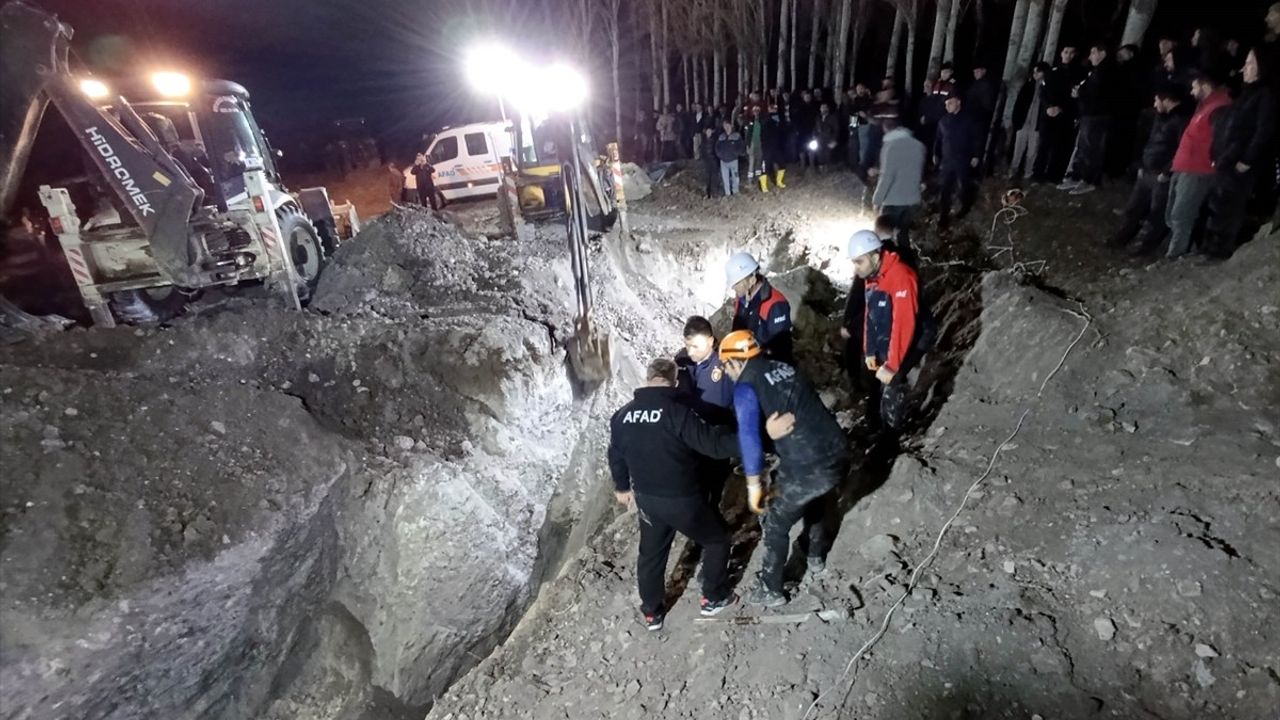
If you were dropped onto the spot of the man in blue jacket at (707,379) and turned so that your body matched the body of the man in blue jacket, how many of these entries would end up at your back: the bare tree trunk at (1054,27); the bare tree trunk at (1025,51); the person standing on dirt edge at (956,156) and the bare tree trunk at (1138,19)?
4

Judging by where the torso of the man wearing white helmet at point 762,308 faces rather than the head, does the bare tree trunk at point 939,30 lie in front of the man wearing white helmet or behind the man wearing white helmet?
behind

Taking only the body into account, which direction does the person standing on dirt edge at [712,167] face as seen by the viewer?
toward the camera

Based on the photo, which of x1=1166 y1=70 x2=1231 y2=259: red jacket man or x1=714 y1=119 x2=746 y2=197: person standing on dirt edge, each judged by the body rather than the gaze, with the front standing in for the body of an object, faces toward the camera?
the person standing on dirt edge

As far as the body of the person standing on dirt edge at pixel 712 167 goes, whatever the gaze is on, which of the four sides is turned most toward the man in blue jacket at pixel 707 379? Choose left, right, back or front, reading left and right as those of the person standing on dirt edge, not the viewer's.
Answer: front

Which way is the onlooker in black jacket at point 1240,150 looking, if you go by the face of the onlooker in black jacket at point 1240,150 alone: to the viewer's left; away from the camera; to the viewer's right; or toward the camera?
to the viewer's left

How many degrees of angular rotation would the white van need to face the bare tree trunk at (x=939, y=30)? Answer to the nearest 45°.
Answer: approximately 180°

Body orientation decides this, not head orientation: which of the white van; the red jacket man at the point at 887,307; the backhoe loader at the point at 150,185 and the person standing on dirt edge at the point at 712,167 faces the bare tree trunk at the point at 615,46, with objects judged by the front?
the backhoe loader

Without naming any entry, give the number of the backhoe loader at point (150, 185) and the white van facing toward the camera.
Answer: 0

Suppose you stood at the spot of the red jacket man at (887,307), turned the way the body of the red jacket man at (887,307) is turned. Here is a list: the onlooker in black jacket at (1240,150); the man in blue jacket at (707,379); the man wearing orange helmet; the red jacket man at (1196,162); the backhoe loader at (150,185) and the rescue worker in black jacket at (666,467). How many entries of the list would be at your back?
2

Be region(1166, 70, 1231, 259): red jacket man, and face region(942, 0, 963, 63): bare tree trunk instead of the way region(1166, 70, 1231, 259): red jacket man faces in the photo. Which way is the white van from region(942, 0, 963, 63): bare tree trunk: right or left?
left

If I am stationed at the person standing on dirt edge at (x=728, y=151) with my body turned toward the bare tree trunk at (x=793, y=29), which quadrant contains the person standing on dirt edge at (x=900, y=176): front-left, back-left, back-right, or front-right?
back-right

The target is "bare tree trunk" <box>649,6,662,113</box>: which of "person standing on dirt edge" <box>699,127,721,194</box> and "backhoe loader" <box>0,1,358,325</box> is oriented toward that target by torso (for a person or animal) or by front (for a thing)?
the backhoe loader

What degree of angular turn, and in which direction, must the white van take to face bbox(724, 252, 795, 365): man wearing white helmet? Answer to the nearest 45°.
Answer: approximately 90° to its left

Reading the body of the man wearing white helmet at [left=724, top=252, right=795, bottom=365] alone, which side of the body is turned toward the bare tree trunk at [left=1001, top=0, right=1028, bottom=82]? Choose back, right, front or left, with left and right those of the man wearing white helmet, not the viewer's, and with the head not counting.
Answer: back

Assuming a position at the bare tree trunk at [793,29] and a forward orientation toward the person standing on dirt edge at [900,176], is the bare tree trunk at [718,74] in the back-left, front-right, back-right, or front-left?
back-right

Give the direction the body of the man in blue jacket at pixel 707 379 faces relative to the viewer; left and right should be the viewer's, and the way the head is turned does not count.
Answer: facing the viewer and to the left of the viewer

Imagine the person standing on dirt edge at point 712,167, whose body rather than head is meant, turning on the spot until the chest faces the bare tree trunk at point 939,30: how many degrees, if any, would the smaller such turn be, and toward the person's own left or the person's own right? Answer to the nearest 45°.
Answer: approximately 90° to the person's own left

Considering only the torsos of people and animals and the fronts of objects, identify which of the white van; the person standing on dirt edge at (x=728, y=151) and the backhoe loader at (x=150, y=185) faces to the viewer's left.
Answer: the white van

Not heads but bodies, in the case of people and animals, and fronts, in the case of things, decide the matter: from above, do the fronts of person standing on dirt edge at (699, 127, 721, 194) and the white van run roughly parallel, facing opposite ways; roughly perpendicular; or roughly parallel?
roughly perpendicular
